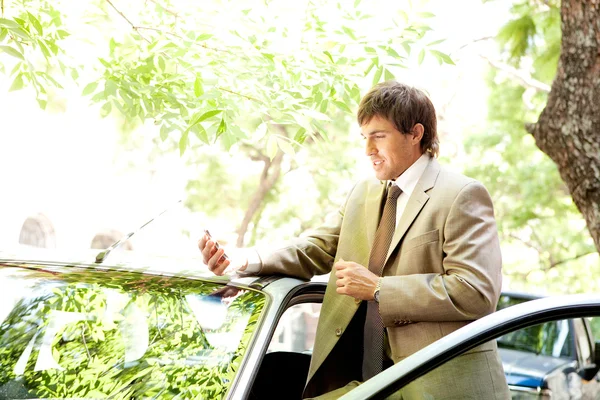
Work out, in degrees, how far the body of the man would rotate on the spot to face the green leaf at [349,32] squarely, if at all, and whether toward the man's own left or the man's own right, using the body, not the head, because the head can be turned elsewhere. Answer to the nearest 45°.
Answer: approximately 135° to the man's own right

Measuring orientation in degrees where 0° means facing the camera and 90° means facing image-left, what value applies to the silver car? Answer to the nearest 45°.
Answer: approximately 45°

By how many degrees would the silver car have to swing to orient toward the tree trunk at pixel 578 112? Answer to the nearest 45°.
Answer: approximately 180°

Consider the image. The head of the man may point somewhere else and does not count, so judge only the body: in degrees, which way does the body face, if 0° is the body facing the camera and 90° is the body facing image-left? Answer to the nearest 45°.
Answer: approximately 45°

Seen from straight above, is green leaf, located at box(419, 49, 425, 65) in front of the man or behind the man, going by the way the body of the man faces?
behind

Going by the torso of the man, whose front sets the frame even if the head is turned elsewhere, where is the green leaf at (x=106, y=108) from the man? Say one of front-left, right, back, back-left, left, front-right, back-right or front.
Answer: right

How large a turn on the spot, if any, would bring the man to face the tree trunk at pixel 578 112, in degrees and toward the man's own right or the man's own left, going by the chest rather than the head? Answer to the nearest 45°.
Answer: approximately 180°

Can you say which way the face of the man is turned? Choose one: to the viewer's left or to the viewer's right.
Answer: to the viewer's left

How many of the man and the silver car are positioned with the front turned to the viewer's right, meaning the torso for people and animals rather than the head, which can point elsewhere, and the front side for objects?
0

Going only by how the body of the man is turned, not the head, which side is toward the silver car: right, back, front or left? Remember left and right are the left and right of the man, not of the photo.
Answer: front
